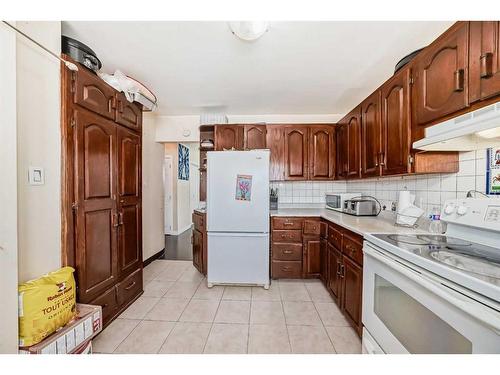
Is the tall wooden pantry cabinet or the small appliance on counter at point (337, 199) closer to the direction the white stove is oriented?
the tall wooden pantry cabinet

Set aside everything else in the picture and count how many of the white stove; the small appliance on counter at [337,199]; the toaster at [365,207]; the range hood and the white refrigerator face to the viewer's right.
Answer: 0

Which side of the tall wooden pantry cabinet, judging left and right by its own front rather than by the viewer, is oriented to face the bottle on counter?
front

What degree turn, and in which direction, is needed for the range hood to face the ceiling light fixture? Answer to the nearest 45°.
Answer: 0° — it already faces it

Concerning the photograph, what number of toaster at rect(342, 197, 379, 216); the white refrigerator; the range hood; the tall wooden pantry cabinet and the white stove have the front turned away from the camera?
0

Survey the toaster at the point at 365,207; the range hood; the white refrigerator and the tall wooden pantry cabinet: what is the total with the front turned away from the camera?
0

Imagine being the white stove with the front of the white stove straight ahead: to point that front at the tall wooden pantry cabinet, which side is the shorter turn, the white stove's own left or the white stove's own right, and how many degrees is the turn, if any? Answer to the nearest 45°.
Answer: approximately 45° to the white stove's own right

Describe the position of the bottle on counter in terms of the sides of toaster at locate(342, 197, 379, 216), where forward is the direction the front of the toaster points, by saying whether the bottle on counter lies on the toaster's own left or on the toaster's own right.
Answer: on the toaster's own left

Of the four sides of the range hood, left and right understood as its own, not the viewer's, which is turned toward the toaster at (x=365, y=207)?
right

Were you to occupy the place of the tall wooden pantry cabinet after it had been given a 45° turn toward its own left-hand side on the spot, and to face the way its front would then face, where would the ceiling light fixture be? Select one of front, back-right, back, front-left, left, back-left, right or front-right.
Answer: front-right

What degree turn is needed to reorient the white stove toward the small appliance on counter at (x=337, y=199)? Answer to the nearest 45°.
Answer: approximately 90° to its right

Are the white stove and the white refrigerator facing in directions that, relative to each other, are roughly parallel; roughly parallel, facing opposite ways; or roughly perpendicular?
roughly perpendicular

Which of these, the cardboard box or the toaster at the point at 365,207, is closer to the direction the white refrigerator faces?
the cardboard box

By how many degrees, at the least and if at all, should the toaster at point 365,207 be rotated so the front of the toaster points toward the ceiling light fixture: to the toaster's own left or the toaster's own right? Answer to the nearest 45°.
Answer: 0° — it already faces it

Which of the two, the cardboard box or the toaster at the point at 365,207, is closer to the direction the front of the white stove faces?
the cardboard box

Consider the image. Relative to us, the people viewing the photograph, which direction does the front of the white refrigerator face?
facing the viewer

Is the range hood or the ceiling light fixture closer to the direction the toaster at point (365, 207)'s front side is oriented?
the ceiling light fixture

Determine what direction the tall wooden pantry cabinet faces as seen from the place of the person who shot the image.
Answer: facing the viewer and to the right of the viewer

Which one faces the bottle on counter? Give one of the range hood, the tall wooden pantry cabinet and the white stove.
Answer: the tall wooden pantry cabinet
